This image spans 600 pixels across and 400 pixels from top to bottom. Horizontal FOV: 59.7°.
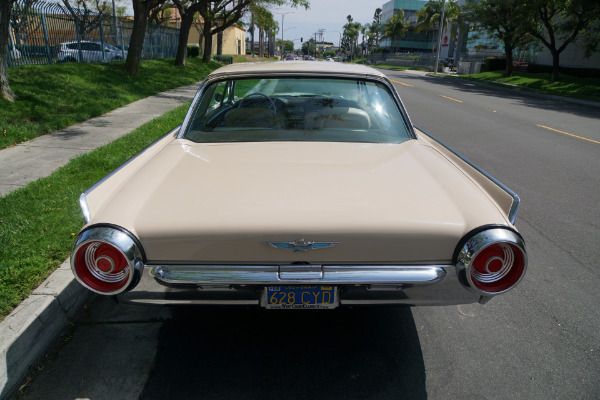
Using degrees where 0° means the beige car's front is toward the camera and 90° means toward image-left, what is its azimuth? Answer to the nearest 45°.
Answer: approximately 180°
